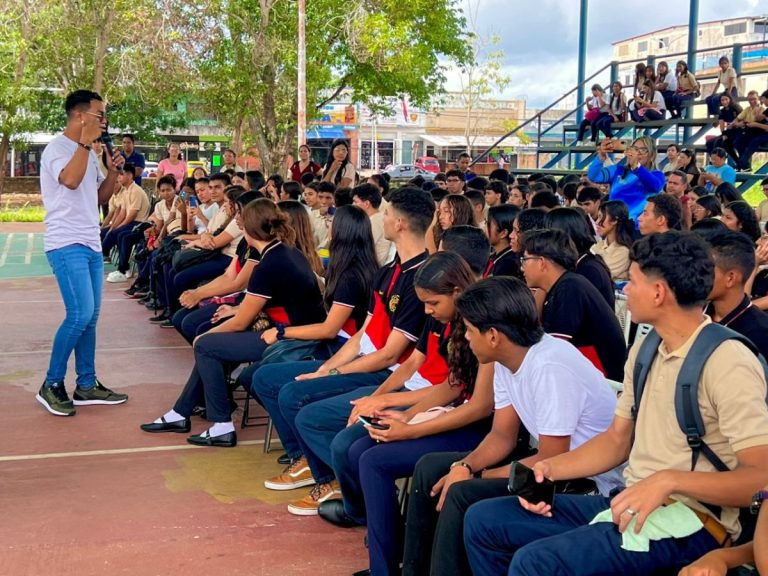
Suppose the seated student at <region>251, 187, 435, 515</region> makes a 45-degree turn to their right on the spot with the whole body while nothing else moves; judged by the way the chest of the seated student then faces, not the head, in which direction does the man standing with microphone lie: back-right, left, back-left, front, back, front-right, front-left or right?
front

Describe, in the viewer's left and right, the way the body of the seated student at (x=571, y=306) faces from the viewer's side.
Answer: facing to the left of the viewer

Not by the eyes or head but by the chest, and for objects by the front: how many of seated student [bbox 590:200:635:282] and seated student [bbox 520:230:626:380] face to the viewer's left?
2

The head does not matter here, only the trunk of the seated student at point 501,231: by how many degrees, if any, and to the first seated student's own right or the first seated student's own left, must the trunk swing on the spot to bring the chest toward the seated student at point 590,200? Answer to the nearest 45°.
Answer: approximately 90° to the first seated student's own right

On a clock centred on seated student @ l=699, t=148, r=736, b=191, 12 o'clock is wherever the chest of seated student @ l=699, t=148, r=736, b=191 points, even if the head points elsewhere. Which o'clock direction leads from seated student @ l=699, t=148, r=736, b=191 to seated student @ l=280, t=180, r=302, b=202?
seated student @ l=280, t=180, r=302, b=202 is roughly at 12 o'clock from seated student @ l=699, t=148, r=736, b=191.

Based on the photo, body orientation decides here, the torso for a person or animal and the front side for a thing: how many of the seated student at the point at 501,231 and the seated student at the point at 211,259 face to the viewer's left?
2

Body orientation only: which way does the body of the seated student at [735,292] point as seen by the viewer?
to the viewer's left

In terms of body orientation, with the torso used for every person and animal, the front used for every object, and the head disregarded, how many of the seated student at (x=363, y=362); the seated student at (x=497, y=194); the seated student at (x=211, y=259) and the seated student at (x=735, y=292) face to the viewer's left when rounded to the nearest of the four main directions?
4

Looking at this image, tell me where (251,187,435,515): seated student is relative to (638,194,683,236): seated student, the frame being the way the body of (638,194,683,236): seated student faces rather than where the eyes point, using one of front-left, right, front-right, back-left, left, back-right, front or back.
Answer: front-left

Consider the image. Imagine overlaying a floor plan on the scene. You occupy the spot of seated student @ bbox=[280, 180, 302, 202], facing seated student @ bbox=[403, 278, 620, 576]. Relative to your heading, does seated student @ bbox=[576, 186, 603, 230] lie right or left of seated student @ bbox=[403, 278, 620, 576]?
left

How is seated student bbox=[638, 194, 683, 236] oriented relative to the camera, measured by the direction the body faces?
to the viewer's left

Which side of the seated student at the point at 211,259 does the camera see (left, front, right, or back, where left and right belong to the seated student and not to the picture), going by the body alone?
left

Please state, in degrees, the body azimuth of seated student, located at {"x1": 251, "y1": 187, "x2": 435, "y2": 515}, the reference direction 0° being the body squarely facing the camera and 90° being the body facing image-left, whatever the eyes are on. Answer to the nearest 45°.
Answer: approximately 90°

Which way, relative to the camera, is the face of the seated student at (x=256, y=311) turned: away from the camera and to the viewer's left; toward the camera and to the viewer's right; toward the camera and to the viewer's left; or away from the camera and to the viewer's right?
away from the camera and to the viewer's left

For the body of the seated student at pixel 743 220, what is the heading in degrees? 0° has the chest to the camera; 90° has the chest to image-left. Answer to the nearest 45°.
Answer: approximately 90°
